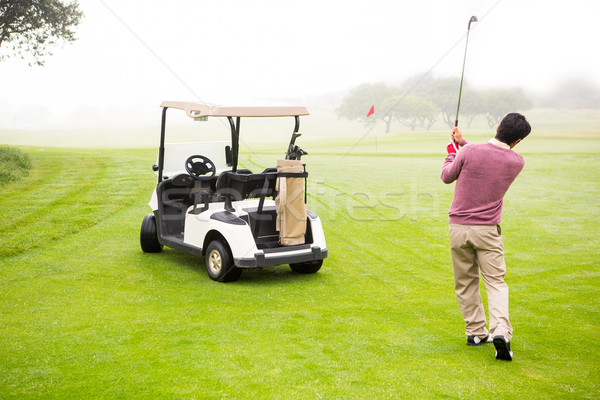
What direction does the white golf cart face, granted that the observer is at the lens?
facing away from the viewer and to the left of the viewer

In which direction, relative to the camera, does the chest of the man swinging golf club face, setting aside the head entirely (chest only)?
away from the camera

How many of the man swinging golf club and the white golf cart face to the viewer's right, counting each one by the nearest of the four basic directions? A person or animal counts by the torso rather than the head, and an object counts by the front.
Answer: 0

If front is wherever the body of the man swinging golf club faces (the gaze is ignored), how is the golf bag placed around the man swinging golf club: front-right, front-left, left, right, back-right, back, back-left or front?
front-left

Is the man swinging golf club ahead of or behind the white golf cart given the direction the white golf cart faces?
behind

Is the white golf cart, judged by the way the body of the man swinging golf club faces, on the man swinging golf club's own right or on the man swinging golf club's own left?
on the man swinging golf club's own left
